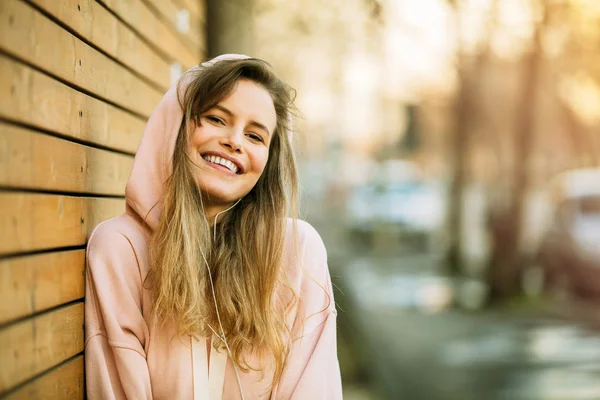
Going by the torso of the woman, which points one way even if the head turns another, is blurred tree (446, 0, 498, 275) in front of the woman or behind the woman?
behind

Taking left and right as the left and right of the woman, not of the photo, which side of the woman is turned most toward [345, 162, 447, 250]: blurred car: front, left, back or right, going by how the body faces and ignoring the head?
back

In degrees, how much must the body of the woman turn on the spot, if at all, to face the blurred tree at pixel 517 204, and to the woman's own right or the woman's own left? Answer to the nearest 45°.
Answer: approximately 135° to the woman's own left

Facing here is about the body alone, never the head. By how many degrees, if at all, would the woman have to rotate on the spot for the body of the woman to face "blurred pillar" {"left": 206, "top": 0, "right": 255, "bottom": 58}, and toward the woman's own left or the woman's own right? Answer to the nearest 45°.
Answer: approximately 180°

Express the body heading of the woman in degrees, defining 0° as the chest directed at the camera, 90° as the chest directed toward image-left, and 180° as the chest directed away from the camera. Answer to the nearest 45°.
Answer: approximately 0°
